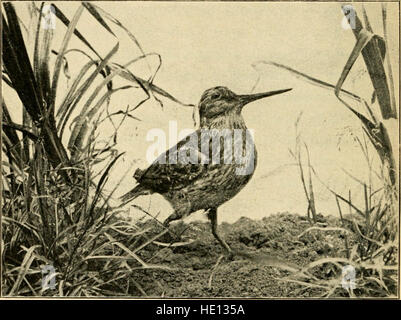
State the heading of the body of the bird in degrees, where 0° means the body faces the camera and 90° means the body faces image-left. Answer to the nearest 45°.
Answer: approximately 270°
